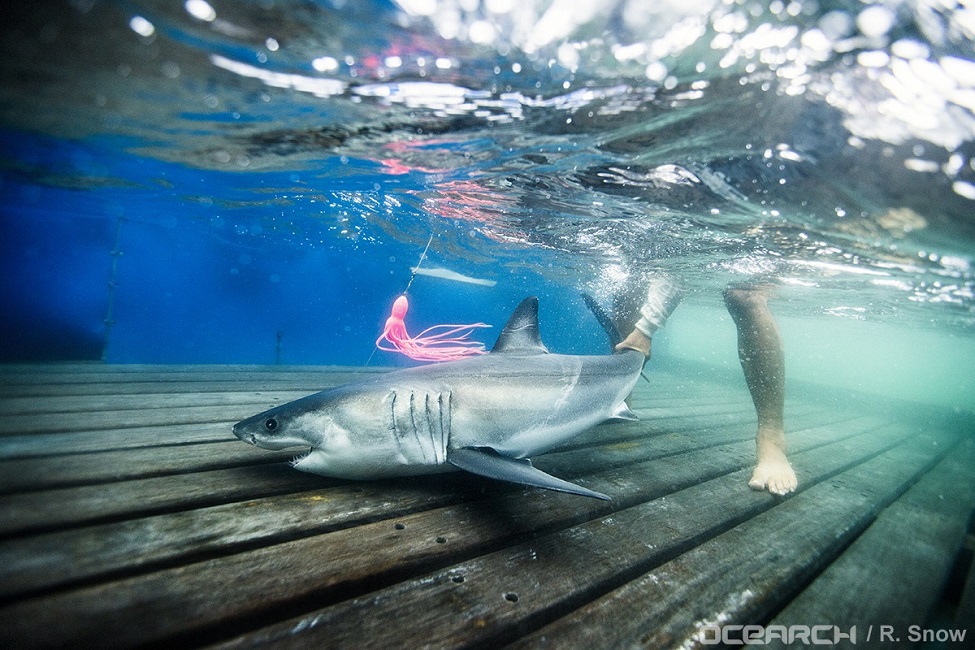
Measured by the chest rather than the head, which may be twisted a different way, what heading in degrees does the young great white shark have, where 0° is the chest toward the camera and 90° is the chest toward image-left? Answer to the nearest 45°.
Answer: approximately 90°
